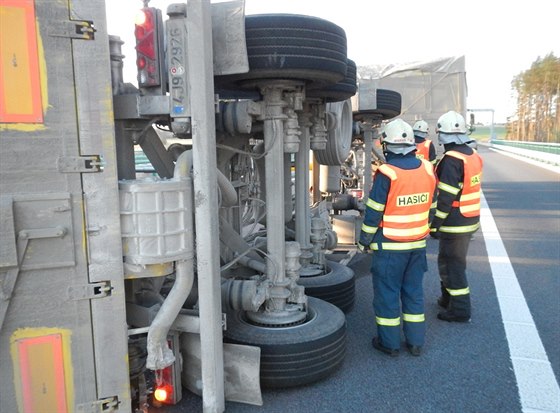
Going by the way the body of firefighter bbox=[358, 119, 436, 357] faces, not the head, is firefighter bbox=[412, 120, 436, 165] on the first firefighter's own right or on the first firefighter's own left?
on the first firefighter's own right

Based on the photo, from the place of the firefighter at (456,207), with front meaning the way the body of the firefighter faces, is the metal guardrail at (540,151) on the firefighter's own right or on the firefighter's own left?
on the firefighter's own right

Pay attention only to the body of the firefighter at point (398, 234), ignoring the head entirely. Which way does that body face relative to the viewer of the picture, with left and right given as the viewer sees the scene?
facing away from the viewer and to the left of the viewer

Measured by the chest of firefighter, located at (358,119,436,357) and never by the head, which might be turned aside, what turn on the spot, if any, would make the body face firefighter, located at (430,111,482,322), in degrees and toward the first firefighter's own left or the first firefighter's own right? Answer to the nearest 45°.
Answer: approximately 90° to the first firefighter's own right

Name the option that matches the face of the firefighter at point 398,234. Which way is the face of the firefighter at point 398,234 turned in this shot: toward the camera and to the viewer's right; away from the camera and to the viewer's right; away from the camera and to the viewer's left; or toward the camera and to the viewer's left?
away from the camera and to the viewer's left

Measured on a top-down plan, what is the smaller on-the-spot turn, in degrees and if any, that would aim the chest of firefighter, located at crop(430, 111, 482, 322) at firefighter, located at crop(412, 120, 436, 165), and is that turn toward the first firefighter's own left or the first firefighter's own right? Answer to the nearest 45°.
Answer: approximately 45° to the first firefighter's own right
